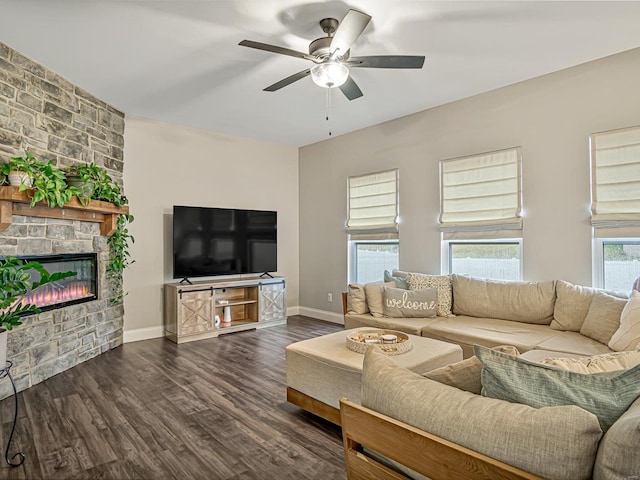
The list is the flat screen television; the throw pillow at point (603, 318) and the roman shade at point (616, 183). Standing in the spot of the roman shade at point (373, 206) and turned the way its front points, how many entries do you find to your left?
2

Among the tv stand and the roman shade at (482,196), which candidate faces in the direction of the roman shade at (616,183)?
the tv stand

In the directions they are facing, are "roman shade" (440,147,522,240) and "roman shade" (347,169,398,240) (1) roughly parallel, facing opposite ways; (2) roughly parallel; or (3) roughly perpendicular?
roughly parallel

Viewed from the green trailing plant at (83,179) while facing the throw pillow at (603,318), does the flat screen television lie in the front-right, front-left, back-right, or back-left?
front-left

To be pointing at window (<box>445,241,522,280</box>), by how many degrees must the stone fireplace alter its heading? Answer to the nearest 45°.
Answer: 0° — it already faces it

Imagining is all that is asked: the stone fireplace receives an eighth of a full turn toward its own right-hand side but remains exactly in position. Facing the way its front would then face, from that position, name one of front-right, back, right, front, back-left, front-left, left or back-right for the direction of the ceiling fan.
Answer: front-left

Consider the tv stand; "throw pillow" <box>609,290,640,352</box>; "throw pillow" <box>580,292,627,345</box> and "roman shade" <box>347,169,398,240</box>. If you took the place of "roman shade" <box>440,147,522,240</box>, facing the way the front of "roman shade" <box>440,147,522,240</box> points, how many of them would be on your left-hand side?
2

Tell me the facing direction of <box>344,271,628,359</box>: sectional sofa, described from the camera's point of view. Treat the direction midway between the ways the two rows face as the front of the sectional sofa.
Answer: facing the viewer and to the left of the viewer

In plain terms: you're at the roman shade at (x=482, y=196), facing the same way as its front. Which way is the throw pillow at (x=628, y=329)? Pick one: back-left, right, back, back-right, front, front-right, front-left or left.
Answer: left

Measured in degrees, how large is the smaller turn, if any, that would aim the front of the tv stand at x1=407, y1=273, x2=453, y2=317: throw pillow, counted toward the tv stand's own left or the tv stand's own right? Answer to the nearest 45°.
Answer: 0° — it already faces it

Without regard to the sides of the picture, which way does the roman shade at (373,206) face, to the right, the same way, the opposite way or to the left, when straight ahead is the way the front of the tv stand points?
to the right

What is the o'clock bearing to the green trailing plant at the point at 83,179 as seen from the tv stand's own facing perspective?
The green trailing plant is roughly at 3 o'clock from the tv stand.

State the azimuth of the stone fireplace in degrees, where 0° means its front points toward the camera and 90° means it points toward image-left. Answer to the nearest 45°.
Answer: approximately 315°

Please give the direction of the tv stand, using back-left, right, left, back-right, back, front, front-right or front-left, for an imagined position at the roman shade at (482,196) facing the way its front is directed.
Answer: front-right

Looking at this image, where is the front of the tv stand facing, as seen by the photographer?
facing the viewer and to the right of the viewer

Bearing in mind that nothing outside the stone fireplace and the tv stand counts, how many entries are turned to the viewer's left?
0

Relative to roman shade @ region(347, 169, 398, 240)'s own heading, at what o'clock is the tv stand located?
The tv stand is roughly at 1 o'clock from the roman shade.

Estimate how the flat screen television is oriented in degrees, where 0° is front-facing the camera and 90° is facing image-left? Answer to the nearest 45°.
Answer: approximately 315°

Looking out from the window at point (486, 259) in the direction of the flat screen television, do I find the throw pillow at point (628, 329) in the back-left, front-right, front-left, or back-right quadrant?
back-left
